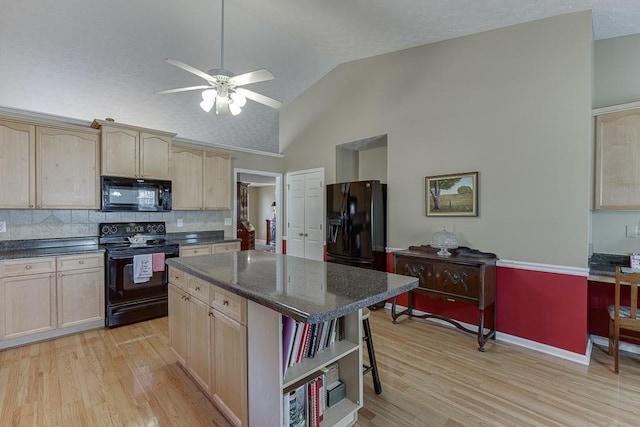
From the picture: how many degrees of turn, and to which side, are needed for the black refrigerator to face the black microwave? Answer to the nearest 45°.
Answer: approximately 45° to its right

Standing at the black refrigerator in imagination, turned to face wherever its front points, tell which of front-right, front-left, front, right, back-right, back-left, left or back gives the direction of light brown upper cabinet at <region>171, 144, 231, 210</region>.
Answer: front-right

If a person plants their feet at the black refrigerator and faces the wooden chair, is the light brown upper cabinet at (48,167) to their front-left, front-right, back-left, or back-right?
back-right

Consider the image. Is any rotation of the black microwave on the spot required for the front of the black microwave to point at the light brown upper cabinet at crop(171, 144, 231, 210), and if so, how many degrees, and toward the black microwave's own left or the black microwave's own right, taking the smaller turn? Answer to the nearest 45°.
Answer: approximately 90° to the black microwave's own left

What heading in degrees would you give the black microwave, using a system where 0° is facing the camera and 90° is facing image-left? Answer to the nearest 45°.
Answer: approximately 0°

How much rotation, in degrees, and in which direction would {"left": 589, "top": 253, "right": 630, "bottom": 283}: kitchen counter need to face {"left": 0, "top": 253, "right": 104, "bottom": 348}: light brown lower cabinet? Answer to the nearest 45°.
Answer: approximately 45° to its right

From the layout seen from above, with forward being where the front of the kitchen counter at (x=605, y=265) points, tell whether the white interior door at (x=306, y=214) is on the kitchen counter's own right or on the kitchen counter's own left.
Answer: on the kitchen counter's own right

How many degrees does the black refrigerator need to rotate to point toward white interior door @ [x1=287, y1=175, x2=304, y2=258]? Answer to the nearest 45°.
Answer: approximately 90° to its right

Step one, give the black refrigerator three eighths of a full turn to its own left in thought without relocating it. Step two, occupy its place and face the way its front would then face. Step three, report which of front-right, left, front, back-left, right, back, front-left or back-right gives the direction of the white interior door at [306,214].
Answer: back-left

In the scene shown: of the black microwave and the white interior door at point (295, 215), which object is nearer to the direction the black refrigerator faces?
the black microwave

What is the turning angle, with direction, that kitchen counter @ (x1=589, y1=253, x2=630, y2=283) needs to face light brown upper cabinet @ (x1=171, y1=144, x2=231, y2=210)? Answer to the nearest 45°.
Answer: approximately 45° to its right

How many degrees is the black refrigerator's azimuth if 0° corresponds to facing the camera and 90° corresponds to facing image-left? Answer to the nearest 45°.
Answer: approximately 45°
